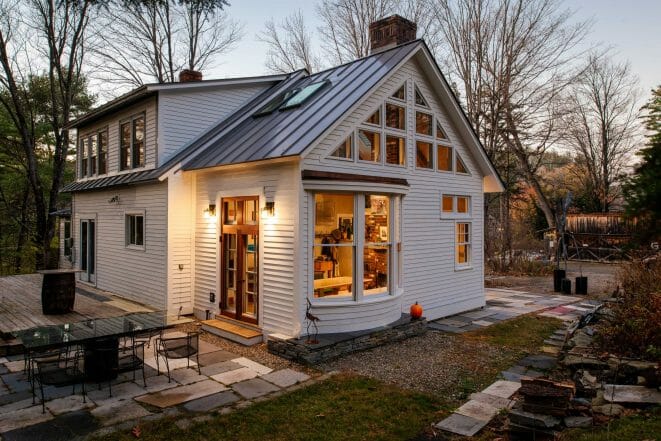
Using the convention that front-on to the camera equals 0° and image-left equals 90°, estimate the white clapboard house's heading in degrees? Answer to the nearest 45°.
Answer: approximately 45°

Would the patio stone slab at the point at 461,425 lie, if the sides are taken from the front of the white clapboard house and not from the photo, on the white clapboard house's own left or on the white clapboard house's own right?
on the white clapboard house's own left

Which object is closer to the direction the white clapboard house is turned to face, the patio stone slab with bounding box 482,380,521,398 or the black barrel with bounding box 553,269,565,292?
the patio stone slab

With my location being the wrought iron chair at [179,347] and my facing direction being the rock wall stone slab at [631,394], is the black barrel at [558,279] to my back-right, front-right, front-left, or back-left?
front-left

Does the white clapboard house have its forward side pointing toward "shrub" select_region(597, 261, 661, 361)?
no

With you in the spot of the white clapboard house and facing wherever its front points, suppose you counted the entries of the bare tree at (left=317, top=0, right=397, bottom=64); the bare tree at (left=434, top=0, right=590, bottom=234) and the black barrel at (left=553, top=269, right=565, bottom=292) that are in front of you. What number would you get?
0

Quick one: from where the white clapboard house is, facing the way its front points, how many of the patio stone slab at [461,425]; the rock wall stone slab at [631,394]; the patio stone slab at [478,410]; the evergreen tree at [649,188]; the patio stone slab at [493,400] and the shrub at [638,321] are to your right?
0

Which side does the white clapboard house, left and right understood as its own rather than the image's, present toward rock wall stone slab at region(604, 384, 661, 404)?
left

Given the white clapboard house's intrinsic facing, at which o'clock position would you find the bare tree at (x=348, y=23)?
The bare tree is roughly at 5 o'clock from the white clapboard house.

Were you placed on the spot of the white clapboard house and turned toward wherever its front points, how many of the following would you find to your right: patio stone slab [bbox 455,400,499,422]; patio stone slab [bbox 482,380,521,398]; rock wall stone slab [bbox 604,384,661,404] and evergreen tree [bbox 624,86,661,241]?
0

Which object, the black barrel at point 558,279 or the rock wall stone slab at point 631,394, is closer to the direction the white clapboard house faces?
the rock wall stone slab

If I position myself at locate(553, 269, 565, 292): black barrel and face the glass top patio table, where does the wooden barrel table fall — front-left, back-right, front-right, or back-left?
front-right

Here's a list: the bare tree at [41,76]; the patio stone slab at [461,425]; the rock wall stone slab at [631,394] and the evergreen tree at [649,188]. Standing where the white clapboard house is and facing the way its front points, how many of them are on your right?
1

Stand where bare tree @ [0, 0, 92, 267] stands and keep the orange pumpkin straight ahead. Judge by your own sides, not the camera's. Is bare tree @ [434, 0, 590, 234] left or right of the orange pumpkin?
left

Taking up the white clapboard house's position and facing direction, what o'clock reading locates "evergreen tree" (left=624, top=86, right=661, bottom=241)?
The evergreen tree is roughly at 10 o'clock from the white clapboard house.
